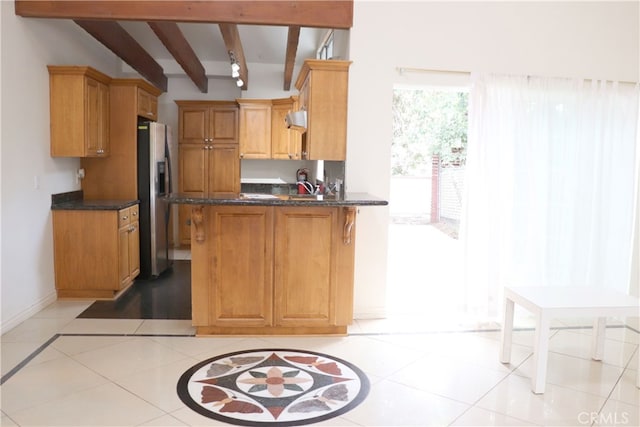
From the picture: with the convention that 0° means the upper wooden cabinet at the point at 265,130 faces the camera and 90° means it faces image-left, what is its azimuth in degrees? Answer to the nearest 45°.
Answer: approximately 0°

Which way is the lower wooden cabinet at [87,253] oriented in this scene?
to the viewer's right

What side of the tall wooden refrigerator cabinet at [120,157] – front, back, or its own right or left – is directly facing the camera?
right

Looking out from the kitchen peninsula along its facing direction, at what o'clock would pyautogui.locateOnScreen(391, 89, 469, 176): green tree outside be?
The green tree outside is roughly at 8 o'clock from the kitchen peninsula.

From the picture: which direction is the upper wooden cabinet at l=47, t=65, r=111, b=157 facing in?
to the viewer's right

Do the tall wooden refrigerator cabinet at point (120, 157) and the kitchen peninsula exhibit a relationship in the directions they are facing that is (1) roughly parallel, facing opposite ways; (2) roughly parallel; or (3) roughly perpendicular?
roughly perpendicular

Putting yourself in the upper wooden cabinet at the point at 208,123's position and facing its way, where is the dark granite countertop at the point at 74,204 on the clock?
The dark granite countertop is roughly at 1 o'clock from the upper wooden cabinet.
